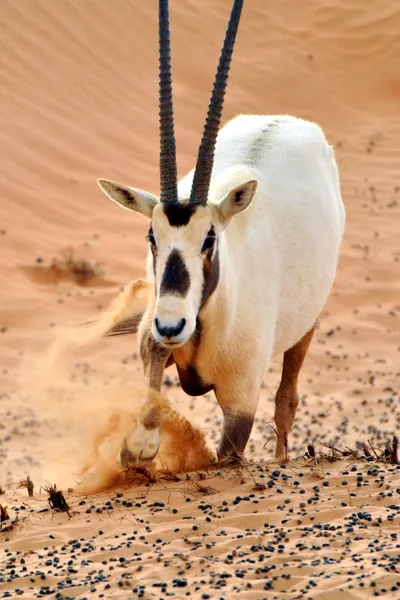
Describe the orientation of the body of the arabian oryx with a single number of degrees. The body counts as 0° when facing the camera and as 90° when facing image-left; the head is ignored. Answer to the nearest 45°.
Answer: approximately 45°

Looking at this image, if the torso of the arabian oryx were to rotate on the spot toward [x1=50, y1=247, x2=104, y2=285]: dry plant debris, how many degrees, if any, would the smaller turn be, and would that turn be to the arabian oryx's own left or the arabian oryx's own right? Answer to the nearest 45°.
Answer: approximately 135° to the arabian oryx's own right
